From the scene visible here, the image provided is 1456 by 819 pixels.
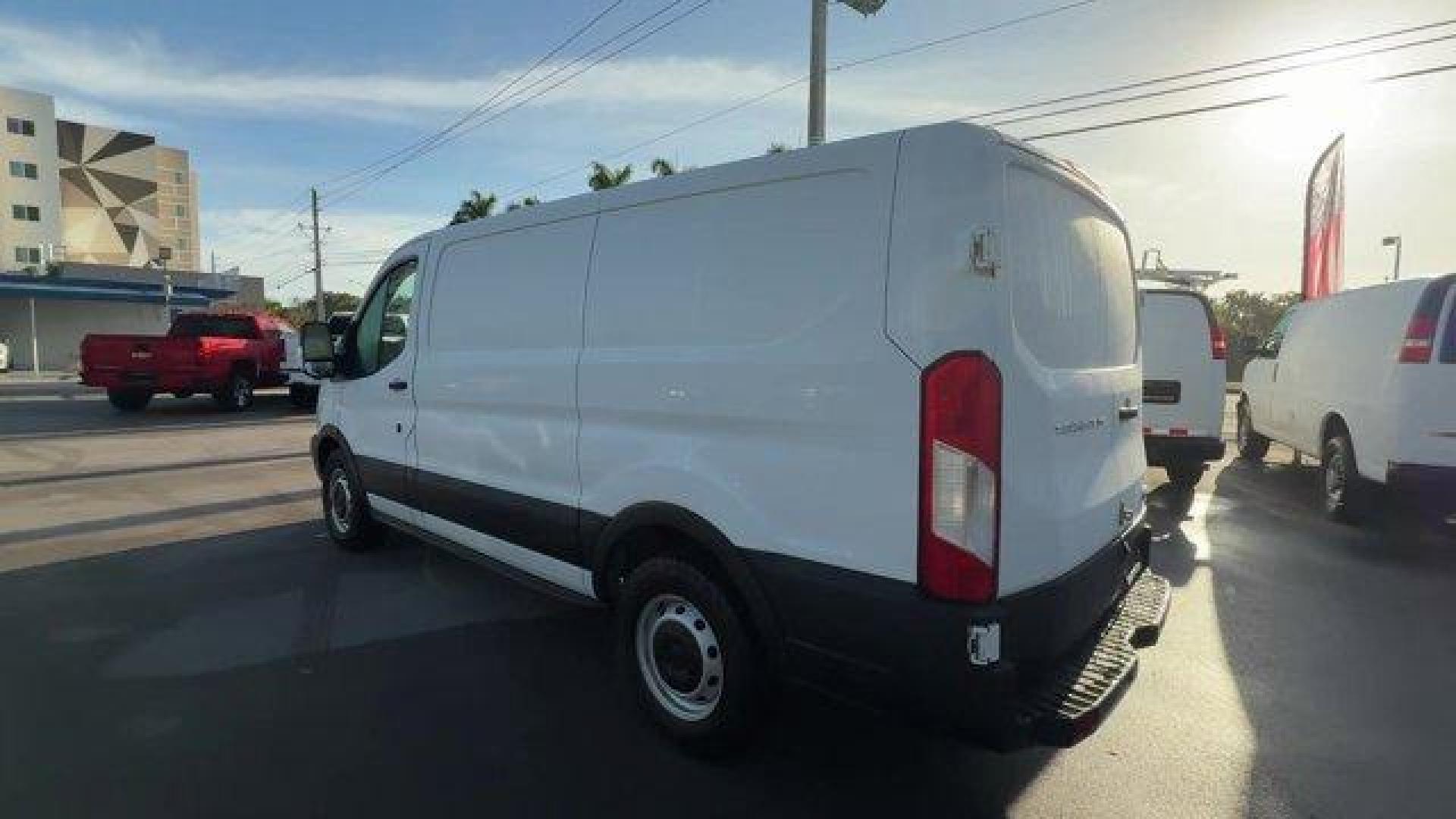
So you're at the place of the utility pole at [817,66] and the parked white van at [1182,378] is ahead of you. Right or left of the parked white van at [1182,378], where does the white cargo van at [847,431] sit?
right

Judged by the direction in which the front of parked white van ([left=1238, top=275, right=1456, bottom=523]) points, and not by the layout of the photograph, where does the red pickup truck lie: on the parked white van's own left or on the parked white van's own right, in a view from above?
on the parked white van's own left

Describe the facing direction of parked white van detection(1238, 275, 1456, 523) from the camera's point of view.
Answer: facing away from the viewer and to the left of the viewer

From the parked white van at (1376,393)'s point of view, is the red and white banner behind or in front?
in front

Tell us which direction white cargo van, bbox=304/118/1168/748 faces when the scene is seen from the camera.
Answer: facing away from the viewer and to the left of the viewer

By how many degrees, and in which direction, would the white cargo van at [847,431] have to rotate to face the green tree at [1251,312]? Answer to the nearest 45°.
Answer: approximately 90° to its right

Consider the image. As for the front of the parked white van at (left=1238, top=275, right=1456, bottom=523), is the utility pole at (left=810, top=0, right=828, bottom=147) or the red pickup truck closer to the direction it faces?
the utility pole

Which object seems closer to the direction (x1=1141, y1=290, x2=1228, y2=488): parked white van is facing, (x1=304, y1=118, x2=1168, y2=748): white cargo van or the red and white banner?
the red and white banner

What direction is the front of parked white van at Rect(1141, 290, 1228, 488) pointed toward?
away from the camera

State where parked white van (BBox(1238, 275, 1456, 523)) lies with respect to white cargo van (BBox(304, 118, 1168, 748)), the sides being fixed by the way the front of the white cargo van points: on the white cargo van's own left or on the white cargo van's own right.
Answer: on the white cargo van's own right

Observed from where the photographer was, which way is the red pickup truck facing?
facing away from the viewer and to the right of the viewer
